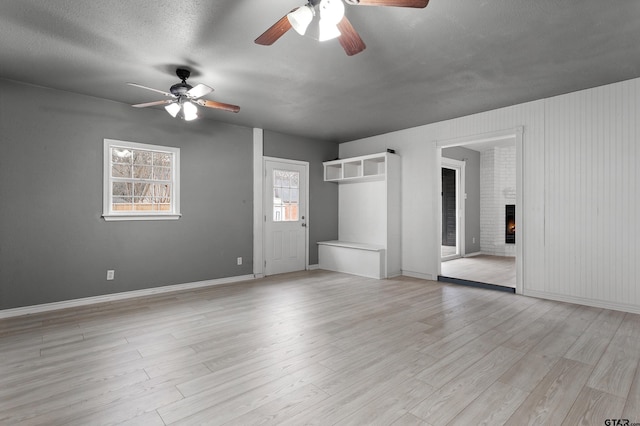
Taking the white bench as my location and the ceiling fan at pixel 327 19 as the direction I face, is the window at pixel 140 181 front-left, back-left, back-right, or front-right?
front-right

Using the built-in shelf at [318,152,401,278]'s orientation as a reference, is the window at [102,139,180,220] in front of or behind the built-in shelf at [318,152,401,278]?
in front

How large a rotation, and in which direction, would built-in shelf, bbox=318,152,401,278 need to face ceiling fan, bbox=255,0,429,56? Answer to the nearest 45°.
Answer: approximately 45° to its left

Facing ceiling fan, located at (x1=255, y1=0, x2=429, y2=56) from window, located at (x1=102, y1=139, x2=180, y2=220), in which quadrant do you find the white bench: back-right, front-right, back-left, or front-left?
front-left

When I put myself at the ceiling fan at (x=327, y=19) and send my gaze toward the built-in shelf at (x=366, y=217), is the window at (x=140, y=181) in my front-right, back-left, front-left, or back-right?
front-left

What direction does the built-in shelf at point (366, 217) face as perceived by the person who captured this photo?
facing the viewer and to the left of the viewer

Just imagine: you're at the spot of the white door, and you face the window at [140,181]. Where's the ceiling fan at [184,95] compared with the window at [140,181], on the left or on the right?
left

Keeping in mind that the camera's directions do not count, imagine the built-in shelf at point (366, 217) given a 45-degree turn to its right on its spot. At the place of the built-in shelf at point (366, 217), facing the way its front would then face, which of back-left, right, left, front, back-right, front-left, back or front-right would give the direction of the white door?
front

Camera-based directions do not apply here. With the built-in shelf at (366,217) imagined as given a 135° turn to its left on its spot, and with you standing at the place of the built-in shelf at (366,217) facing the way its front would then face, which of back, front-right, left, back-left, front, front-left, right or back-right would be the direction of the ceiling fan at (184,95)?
back-right
